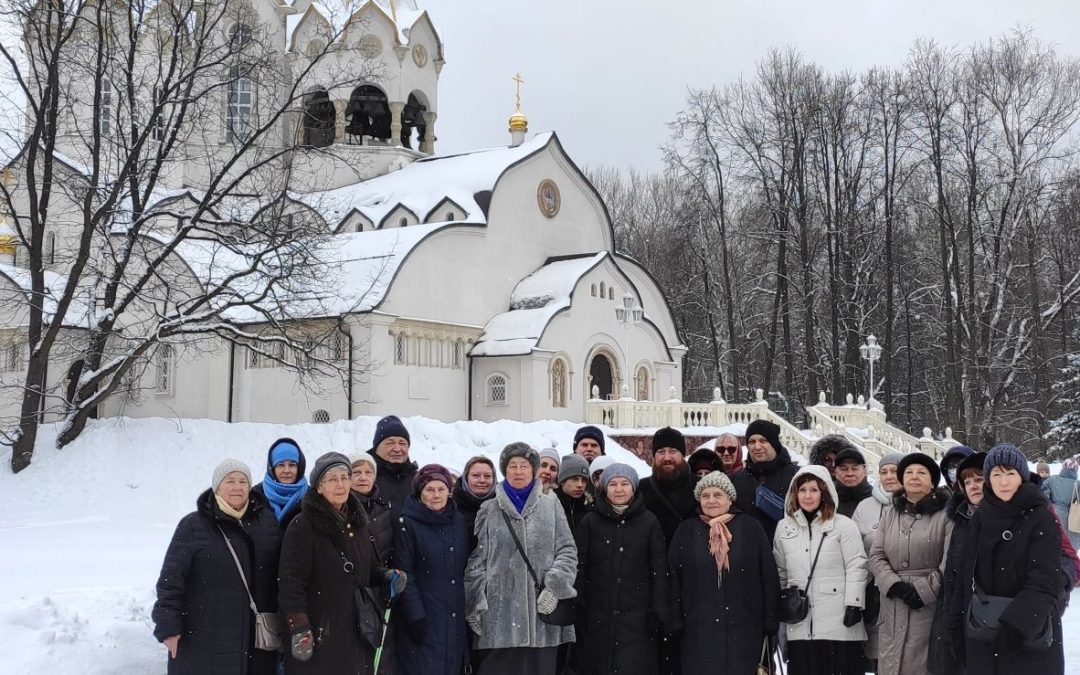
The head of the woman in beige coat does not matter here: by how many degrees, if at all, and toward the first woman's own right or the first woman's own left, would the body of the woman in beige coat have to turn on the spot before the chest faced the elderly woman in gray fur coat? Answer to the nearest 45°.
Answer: approximately 90° to the first woman's own right

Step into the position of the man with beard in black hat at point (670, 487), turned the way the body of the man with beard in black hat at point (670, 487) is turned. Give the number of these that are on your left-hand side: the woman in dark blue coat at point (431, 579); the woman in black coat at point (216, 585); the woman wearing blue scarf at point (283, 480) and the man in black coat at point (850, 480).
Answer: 1

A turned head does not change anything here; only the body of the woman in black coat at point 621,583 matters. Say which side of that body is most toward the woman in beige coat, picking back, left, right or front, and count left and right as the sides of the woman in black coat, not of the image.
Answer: left

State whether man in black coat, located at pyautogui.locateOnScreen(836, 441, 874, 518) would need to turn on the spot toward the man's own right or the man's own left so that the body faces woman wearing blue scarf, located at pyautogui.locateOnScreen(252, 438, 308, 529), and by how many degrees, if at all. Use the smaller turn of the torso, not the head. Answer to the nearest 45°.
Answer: approximately 45° to the man's own right

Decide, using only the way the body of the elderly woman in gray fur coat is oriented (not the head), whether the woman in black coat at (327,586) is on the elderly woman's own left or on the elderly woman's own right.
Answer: on the elderly woman's own right

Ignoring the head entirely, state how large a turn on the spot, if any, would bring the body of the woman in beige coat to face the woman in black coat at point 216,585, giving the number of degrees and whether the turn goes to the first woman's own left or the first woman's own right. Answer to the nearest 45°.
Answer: approximately 45° to the first woman's own right
